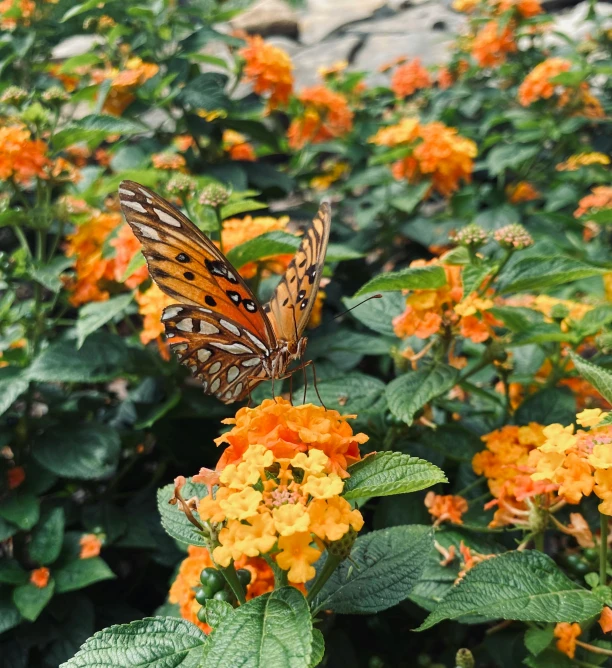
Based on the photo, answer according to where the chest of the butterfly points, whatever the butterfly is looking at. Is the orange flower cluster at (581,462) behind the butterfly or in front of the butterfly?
in front

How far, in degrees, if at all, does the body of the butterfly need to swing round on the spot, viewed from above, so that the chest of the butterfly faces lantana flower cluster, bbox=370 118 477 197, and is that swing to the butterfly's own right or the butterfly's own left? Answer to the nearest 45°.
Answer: approximately 90° to the butterfly's own left

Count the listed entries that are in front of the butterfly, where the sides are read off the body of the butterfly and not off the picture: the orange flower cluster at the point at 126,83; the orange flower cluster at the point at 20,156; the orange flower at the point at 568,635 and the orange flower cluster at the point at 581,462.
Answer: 2

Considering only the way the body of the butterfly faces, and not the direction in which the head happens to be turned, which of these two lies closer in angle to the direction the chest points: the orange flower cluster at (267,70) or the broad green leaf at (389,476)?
the broad green leaf

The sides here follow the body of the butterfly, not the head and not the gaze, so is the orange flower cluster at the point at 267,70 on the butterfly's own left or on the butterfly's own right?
on the butterfly's own left

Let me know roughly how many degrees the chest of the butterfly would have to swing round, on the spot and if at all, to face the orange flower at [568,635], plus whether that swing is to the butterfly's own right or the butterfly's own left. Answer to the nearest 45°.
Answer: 0° — it already faces it

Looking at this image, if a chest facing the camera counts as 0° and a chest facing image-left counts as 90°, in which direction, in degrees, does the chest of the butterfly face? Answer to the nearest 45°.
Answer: approximately 315°
